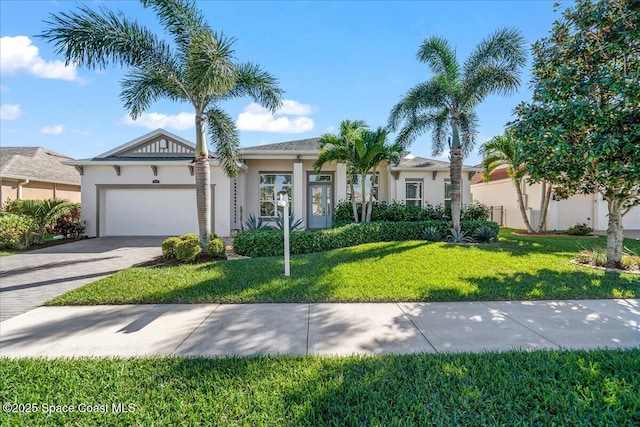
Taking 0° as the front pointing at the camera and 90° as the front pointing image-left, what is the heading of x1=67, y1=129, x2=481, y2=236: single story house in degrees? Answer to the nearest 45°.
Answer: approximately 0°

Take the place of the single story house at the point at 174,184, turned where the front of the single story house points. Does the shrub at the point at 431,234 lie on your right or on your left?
on your left

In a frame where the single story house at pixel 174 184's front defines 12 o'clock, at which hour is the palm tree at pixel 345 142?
The palm tree is roughly at 10 o'clock from the single story house.

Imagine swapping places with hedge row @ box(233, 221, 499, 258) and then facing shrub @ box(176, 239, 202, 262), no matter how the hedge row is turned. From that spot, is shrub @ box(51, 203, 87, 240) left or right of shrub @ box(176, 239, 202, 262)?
right

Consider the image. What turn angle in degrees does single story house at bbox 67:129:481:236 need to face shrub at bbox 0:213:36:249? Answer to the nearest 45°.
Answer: approximately 45° to its right

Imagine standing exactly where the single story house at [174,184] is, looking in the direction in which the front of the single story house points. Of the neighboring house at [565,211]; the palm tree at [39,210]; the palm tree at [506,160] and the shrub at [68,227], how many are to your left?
2

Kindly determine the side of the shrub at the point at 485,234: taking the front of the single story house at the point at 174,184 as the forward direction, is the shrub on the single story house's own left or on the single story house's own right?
on the single story house's own left

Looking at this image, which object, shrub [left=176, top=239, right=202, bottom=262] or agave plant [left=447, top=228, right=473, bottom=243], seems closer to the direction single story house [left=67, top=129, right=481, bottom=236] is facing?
the shrub

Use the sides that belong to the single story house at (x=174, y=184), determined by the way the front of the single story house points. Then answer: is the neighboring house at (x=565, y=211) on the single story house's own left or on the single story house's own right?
on the single story house's own left

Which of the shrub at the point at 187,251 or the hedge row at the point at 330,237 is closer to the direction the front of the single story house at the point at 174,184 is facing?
the shrub

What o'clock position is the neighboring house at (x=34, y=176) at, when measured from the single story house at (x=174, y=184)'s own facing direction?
The neighboring house is roughly at 4 o'clock from the single story house.

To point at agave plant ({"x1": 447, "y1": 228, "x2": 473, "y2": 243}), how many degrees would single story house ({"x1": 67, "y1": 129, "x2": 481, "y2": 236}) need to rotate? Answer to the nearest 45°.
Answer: approximately 45° to its left

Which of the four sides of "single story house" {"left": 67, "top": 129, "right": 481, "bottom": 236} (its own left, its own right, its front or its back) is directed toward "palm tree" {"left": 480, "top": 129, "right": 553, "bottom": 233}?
left
